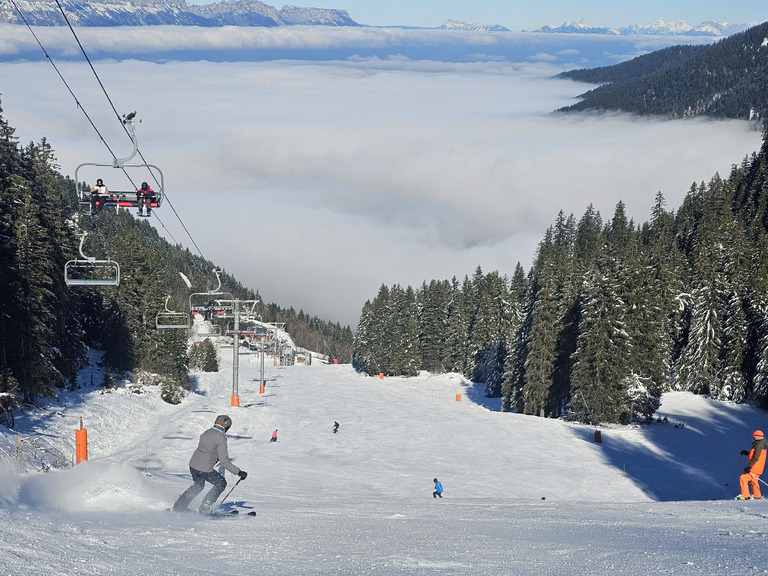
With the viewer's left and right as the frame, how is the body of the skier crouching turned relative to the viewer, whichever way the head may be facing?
facing away from the viewer and to the right of the viewer

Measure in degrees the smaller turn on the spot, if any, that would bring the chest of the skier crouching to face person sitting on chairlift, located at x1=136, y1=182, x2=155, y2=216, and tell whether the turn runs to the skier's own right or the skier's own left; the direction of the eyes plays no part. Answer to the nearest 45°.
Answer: approximately 45° to the skier's own left

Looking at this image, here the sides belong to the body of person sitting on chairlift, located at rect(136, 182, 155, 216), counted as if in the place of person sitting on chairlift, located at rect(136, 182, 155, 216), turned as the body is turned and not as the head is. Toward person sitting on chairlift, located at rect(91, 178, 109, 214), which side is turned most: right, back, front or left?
right

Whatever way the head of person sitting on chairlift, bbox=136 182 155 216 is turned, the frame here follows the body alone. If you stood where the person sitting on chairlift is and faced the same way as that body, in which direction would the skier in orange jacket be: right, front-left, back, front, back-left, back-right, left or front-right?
front-left

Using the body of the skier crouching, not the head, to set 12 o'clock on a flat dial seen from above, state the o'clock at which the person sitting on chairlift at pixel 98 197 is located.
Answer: The person sitting on chairlift is roughly at 10 o'clock from the skier crouching.

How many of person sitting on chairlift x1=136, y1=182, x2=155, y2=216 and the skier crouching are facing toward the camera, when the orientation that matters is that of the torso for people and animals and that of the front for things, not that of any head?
1

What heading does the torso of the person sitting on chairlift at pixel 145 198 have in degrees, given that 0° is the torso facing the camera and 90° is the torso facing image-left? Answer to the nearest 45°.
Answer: approximately 0°

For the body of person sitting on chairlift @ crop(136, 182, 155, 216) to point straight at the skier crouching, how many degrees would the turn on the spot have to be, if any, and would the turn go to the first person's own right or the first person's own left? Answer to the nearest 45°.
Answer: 0° — they already face them
